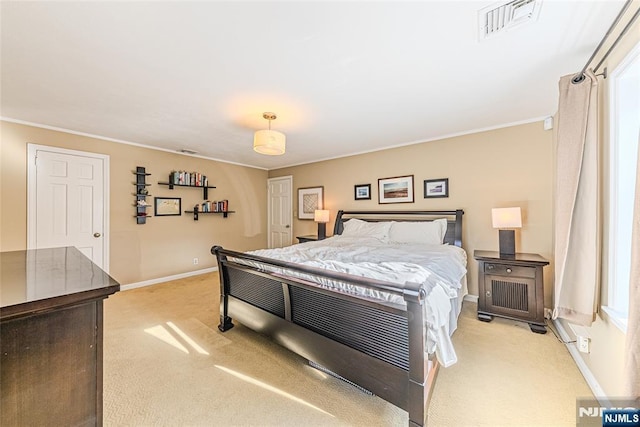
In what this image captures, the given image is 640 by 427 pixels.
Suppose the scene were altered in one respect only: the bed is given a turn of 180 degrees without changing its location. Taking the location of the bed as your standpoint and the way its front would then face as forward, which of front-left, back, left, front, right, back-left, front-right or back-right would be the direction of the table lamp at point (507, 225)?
front

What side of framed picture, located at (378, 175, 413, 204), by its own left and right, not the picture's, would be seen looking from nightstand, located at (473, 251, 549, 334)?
left

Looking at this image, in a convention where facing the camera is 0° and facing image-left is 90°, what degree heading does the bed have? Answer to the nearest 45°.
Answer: approximately 45°

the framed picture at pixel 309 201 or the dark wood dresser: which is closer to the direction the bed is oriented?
the dark wood dresser

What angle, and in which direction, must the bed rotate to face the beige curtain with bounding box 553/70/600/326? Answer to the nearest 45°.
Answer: approximately 135° to its left

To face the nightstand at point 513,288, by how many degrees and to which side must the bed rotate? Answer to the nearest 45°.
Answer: approximately 180°

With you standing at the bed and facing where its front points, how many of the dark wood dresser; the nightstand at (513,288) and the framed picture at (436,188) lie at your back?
2
